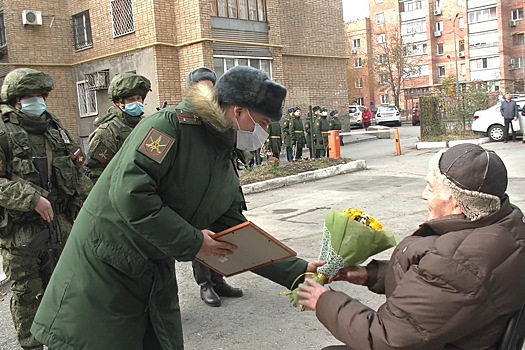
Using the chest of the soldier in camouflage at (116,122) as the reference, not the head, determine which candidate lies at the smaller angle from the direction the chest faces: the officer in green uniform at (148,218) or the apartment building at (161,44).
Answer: the officer in green uniform

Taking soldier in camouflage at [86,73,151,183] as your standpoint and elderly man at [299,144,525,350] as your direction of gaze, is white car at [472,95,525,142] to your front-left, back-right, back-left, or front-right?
back-left

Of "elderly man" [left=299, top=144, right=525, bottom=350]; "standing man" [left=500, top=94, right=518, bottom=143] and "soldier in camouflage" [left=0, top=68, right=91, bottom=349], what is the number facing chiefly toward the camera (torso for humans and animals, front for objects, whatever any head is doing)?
2

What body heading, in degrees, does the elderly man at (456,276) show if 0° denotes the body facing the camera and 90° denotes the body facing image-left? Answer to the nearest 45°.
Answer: approximately 90°

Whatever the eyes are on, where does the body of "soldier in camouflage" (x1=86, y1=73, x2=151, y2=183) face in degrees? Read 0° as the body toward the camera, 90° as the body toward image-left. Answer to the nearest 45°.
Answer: approximately 315°

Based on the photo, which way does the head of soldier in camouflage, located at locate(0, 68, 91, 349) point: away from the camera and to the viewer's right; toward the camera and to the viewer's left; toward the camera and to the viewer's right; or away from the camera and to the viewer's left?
toward the camera and to the viewer's right

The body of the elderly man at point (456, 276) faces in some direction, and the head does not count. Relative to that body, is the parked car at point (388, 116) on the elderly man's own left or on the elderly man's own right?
on the elderly man's own right

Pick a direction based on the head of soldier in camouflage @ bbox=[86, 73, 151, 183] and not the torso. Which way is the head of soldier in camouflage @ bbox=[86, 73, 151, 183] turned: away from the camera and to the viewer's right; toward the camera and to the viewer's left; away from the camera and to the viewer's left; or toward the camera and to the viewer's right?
toward the camera and to the viewer's right

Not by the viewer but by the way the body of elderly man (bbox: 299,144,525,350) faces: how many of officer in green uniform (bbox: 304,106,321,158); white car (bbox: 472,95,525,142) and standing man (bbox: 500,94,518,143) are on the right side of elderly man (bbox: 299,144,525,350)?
3

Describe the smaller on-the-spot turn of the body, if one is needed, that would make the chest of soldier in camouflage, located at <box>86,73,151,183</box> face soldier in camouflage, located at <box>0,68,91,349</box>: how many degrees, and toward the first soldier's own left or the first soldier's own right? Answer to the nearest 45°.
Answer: approximately 90° to the first soldier's own right

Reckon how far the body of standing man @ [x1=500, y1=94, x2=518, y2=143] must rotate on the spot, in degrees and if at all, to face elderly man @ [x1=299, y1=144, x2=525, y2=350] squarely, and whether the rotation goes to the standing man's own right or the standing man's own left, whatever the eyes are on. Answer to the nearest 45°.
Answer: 0° — they already face them

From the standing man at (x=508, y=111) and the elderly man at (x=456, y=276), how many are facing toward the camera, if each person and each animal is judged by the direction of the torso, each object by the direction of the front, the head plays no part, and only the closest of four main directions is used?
1
